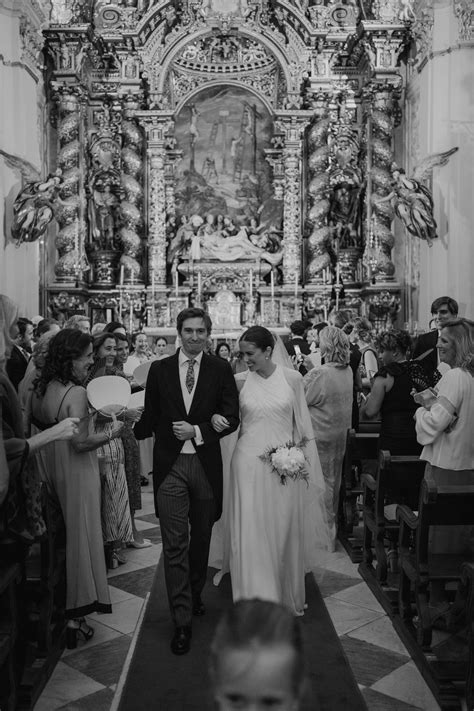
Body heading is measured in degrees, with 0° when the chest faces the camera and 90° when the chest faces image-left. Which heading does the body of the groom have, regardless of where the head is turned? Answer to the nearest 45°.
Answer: approximately 0°

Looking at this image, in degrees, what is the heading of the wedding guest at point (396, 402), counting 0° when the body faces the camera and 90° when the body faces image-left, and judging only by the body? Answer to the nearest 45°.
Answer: approximately 135°

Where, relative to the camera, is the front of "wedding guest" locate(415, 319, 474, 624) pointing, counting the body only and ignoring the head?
to the viewer's left

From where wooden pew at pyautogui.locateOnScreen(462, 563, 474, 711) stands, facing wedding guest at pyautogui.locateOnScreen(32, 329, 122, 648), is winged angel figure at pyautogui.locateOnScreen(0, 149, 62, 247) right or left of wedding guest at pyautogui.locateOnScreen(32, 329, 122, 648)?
right

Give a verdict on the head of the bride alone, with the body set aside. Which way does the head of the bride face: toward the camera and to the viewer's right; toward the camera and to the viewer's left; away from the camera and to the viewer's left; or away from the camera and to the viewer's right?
toward the camera and to the viewer's left

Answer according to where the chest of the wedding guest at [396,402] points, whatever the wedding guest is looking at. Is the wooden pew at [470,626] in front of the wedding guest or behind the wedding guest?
behind

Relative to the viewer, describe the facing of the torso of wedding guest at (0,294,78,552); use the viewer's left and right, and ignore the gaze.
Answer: facing to the right of the viewer

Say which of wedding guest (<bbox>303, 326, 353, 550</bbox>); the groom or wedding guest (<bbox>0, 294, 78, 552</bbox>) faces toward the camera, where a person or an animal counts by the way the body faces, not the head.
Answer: the groom

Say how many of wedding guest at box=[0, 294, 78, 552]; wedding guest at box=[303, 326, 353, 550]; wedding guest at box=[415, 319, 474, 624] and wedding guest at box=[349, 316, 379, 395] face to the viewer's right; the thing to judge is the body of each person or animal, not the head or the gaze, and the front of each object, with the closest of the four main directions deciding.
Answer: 1

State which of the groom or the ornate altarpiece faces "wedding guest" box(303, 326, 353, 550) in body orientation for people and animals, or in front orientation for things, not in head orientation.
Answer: the ornate altarpiece
